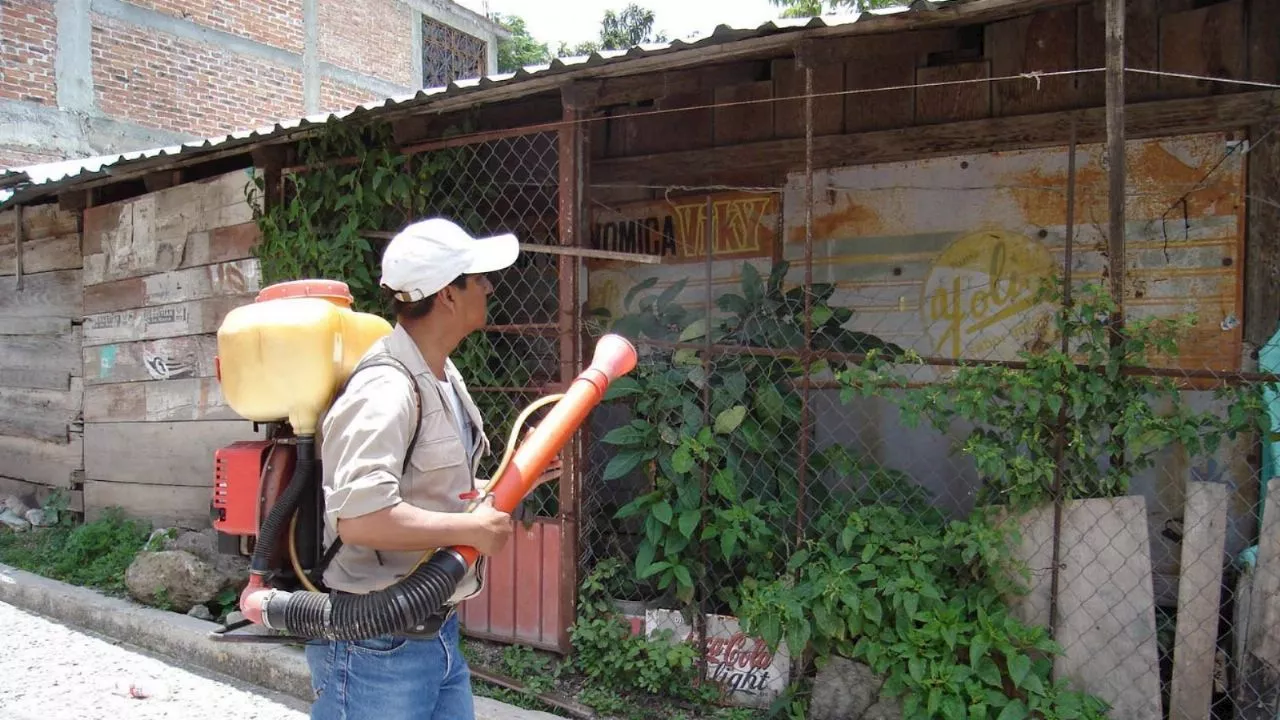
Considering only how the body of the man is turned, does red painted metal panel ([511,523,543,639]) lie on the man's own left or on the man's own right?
on the man's own left

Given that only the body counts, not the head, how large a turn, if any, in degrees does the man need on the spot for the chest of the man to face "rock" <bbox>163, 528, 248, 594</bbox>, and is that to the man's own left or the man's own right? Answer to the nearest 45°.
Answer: approximately 90° to the man's own left

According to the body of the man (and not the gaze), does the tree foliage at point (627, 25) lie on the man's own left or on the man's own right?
on the man's own left

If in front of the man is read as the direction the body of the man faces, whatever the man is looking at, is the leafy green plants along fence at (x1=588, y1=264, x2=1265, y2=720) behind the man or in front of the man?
in front

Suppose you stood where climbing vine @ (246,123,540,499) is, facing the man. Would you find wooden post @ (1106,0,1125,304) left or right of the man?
left

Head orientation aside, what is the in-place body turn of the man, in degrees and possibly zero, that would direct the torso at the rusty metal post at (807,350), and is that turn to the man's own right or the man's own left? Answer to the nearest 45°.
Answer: approximately 45° to the man's own left

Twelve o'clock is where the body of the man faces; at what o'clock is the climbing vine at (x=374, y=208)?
The climbing vine is roughly at 9 o'clock from the man.

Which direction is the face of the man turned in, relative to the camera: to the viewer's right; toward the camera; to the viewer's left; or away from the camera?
to the viewer's right

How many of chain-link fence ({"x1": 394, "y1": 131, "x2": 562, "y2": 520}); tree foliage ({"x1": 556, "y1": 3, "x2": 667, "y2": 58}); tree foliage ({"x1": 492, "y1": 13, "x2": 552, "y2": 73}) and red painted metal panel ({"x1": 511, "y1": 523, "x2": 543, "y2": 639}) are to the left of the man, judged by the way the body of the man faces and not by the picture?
4

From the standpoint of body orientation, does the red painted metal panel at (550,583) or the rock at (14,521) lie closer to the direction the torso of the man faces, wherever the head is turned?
the red painted metal panel

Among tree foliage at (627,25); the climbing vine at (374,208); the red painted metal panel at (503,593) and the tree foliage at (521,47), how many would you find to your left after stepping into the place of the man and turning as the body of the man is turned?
4

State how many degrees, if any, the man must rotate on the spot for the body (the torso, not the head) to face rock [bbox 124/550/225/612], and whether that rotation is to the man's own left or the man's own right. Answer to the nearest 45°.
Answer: approximately 90° to the man's own left

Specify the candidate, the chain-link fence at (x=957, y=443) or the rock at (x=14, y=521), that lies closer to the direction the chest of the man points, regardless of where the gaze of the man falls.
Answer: the chain-link fence

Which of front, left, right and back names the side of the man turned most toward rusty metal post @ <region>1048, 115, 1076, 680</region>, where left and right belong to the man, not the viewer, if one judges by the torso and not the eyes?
front

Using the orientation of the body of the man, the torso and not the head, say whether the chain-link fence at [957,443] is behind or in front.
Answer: in front

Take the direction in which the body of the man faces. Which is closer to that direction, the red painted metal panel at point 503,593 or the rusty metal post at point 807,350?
the rusty metal post

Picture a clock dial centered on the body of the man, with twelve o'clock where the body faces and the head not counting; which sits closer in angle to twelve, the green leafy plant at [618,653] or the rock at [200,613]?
the green leafy plant

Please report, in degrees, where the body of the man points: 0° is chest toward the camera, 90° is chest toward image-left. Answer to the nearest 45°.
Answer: approximately 270°

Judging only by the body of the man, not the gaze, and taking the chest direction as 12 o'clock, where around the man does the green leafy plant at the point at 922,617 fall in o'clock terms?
The green leafy plant is roughly at 11 o'clock from the man.

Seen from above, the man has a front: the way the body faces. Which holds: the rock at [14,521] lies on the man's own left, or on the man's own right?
on the man's own left
